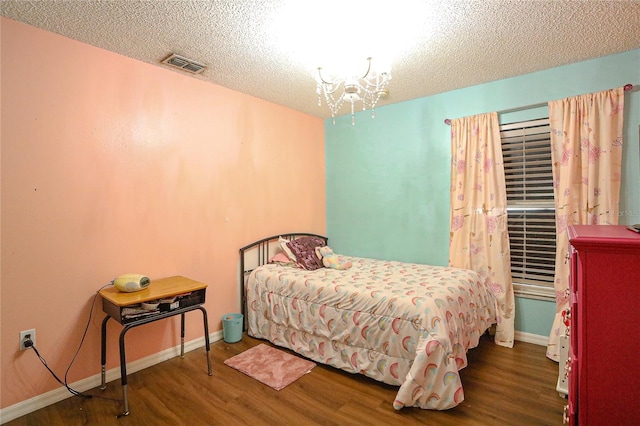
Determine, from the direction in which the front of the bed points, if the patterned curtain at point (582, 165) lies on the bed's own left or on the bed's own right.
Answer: on the bed's own left

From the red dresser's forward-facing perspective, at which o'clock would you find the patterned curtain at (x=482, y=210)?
The patterned curtain is roughly at 2 o'clock from the red dresser.

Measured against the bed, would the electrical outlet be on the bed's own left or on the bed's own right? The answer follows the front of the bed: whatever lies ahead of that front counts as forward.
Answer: on the bed's own right

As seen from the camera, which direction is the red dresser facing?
to the viewer's left

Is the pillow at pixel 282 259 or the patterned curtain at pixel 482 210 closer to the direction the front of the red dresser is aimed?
the pillow

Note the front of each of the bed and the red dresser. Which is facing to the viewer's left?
the red dresser

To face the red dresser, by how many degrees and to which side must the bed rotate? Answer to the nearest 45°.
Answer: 0° — it already faces it

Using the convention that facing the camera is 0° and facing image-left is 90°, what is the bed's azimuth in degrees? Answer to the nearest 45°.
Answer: approximately 315°

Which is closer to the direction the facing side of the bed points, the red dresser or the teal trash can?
the red dresser

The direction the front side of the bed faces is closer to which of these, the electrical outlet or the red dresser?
the red dresser

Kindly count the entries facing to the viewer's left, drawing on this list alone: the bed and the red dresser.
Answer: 1

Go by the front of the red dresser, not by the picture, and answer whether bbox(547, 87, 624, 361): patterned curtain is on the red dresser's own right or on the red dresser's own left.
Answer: on the red dresser's own right
